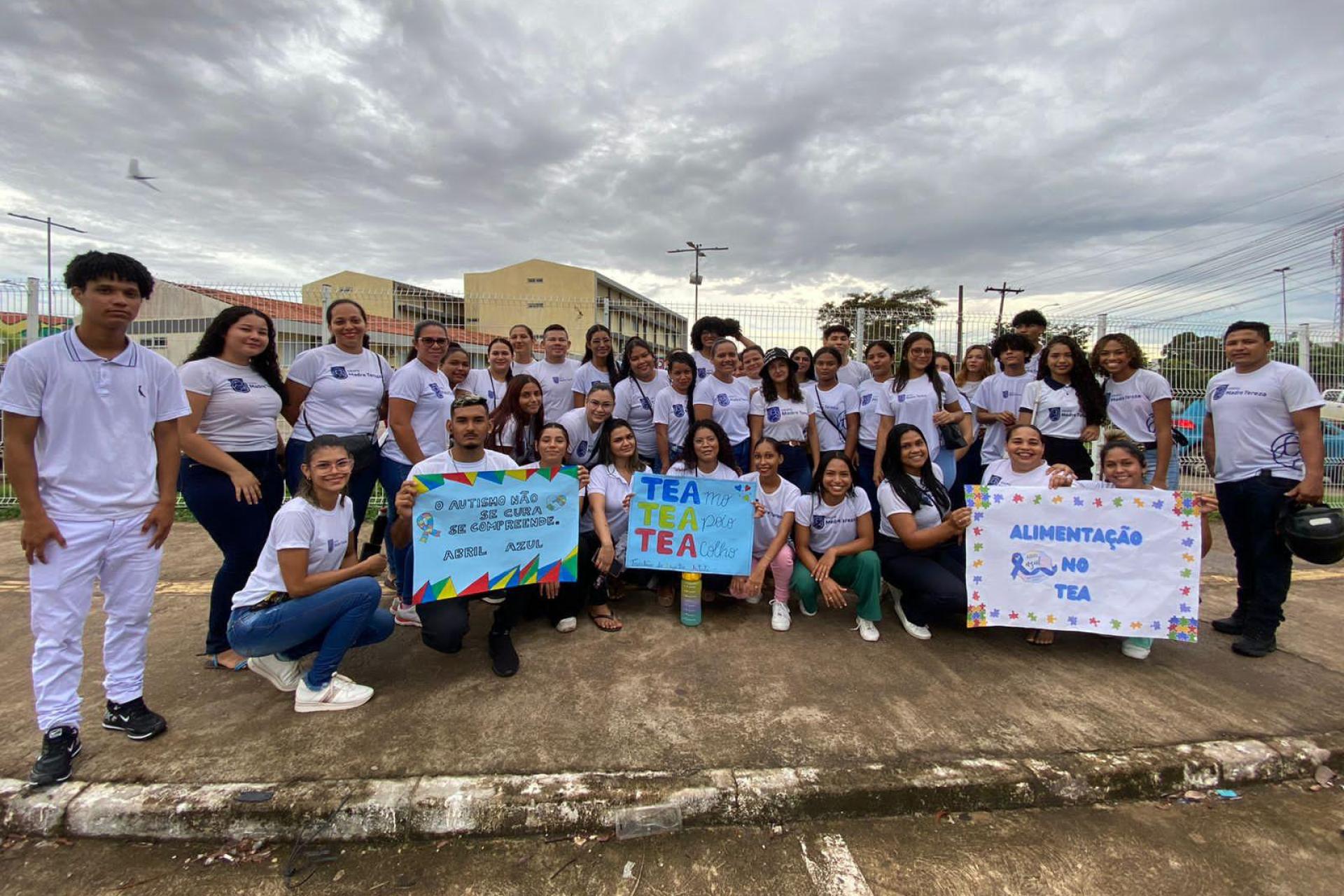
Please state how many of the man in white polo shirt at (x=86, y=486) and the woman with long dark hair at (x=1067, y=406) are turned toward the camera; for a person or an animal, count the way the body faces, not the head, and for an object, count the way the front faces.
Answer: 2

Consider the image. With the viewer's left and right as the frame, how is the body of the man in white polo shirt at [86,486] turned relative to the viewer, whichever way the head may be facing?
facing the viewer

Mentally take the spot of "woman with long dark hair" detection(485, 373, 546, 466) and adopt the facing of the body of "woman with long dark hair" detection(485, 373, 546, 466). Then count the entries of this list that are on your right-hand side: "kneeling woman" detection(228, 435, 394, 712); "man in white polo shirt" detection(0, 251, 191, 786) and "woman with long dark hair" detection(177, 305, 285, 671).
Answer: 3

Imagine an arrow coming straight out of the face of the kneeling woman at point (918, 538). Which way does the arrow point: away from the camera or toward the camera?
toward the camera

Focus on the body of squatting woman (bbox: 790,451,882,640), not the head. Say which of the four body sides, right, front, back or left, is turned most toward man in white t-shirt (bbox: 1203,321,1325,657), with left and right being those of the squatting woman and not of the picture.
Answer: left

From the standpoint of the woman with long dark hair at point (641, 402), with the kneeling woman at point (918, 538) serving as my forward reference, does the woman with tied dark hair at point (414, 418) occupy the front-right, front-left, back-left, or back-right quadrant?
back-right

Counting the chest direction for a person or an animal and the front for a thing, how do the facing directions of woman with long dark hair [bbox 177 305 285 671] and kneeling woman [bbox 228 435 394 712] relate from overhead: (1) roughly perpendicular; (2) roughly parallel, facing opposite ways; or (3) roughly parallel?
roughly parallel

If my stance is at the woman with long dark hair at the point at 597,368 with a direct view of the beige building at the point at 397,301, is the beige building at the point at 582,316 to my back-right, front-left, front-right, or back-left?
front-right

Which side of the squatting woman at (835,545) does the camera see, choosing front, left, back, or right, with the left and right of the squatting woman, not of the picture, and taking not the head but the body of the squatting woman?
front

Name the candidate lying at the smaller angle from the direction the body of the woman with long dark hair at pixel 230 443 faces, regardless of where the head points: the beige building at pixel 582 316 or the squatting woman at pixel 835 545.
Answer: the squatting woman

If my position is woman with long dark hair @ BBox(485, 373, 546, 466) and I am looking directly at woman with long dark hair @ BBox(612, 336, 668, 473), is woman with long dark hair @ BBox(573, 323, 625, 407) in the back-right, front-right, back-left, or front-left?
front-left

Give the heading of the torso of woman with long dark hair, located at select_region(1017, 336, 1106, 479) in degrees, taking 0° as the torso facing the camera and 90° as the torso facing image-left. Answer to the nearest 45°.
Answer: approximately 0°

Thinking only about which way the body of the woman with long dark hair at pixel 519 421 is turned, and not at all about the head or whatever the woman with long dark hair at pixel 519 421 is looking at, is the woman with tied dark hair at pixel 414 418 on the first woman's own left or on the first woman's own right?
on the first woman's own right
